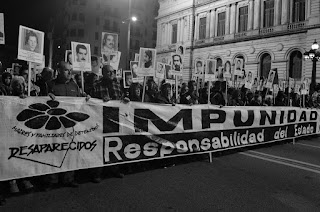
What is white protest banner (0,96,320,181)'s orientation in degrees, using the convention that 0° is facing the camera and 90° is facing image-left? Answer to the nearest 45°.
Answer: approximately 315°
